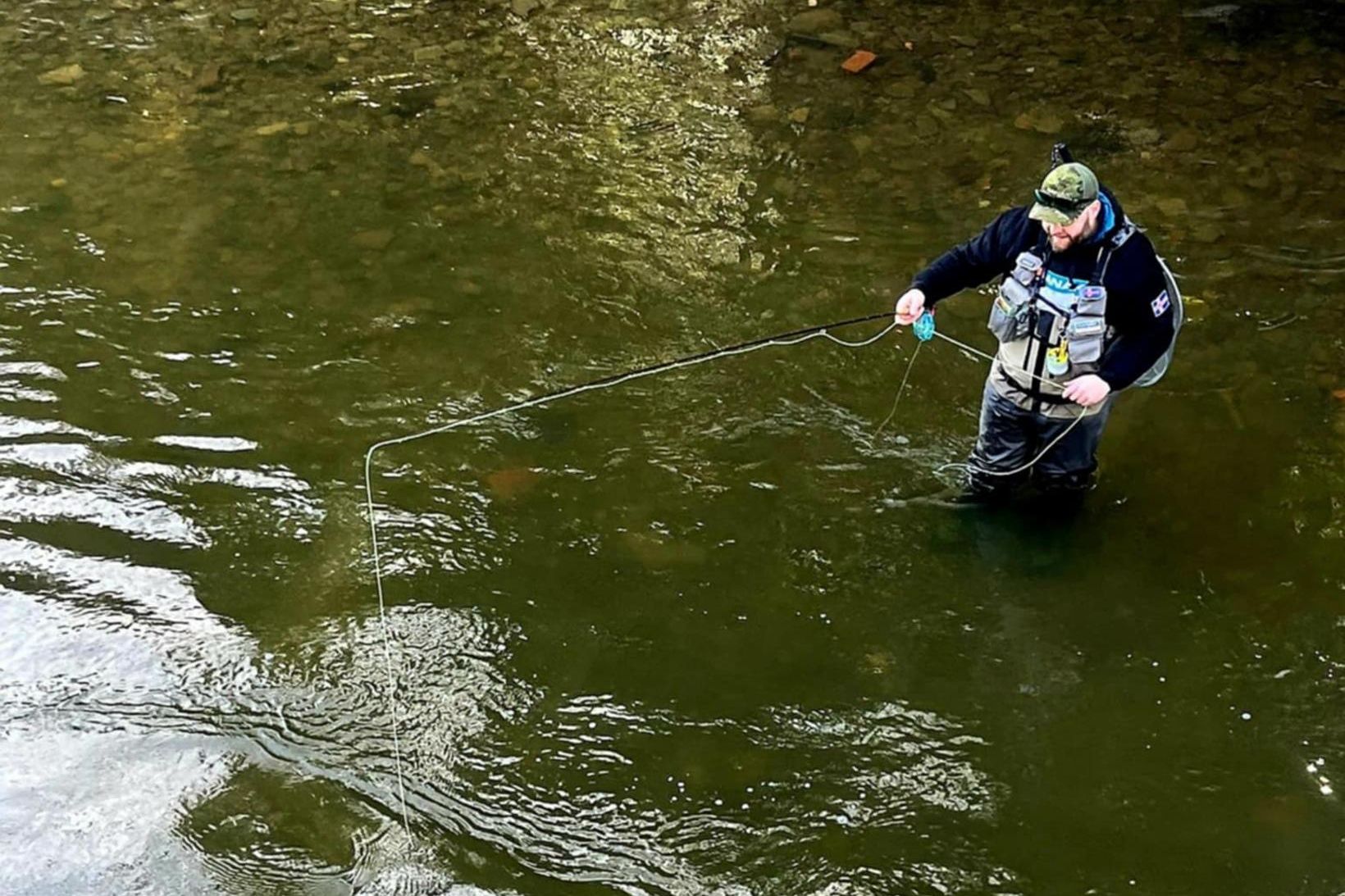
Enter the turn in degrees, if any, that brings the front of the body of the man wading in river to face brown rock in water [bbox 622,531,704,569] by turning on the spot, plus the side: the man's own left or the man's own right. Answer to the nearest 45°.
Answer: approximately 45° to the man's own right

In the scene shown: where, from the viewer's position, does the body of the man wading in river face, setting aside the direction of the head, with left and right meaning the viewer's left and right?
facing the viewer and to the left of the viewer

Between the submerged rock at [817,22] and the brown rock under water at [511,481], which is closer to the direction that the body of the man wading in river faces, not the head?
the brown rock under water

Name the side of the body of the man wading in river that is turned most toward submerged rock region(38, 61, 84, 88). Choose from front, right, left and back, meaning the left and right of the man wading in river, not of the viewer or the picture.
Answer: right

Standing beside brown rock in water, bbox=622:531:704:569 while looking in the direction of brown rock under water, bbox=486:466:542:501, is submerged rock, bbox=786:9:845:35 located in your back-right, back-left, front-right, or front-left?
front-right

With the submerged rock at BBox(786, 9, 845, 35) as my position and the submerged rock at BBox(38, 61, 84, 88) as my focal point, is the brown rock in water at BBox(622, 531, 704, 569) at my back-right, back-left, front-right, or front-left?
front-left

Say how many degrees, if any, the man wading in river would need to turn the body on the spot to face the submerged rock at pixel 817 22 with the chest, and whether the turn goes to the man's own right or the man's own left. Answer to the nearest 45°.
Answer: approximately 135° to the man's own right
